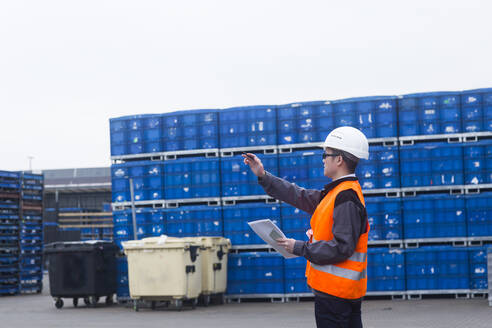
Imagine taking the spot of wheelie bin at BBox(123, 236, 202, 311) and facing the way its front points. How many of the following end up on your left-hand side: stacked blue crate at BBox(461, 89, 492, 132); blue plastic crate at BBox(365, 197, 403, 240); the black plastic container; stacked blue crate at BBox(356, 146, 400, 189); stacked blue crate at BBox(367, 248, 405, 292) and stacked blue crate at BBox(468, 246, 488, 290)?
5

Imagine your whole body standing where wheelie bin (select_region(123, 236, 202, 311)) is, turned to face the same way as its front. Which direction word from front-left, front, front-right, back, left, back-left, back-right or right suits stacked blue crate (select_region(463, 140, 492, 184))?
left

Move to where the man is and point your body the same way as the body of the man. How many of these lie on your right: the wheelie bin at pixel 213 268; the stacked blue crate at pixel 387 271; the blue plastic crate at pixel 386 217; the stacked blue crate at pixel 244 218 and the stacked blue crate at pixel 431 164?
5

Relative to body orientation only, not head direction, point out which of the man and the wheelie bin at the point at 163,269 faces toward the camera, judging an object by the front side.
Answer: the wheelie bin

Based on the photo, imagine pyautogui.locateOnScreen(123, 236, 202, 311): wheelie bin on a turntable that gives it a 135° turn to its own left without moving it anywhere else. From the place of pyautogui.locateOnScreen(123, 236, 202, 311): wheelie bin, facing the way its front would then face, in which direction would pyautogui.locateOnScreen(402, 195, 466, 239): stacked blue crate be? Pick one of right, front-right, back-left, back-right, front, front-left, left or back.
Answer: front-right

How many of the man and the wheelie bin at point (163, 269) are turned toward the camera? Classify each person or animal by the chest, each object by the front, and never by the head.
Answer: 1

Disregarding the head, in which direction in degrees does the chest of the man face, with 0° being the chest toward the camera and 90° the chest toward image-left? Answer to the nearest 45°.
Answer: approximately 90°

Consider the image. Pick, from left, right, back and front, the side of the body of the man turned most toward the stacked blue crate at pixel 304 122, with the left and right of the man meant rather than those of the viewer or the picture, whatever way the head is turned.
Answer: right

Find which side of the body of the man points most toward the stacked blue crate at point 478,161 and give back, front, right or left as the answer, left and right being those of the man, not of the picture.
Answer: right

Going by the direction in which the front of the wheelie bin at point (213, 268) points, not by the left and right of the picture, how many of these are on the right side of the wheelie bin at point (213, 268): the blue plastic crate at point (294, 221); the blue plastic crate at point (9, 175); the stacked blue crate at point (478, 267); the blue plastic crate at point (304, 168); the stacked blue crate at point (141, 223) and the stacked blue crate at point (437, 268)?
2

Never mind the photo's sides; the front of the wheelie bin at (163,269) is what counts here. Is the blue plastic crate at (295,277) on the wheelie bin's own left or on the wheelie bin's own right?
on the wheelie bin's own left

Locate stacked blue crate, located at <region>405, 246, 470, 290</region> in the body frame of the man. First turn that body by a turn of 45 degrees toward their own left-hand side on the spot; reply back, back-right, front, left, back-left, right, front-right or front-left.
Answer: back-right

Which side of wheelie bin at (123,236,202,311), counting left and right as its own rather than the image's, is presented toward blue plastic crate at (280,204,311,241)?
left

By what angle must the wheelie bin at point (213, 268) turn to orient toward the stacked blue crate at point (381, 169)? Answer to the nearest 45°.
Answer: approximately 135° to its left

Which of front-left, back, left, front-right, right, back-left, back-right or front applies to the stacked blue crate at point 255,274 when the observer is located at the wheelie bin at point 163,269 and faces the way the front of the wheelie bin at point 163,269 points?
back-left

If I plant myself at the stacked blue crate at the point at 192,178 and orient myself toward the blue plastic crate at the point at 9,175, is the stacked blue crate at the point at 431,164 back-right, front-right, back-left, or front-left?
back-right

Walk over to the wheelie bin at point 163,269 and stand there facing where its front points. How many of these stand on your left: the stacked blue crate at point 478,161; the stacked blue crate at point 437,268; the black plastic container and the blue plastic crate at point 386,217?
3

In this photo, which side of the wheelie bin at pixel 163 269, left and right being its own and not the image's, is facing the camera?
front

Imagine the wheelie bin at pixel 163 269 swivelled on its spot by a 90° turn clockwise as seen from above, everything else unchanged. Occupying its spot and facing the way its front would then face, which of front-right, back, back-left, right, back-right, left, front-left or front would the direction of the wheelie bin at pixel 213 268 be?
back-right

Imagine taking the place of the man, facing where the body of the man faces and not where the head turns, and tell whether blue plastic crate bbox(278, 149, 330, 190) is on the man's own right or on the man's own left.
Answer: on the man's own right

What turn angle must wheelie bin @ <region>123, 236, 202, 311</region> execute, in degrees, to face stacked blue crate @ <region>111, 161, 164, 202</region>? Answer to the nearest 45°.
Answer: approximately 180°

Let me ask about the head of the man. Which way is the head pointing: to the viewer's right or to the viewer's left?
to the viewer's left

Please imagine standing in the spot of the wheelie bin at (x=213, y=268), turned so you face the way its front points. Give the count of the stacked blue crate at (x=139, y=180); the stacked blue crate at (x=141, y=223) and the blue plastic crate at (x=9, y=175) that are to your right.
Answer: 3
